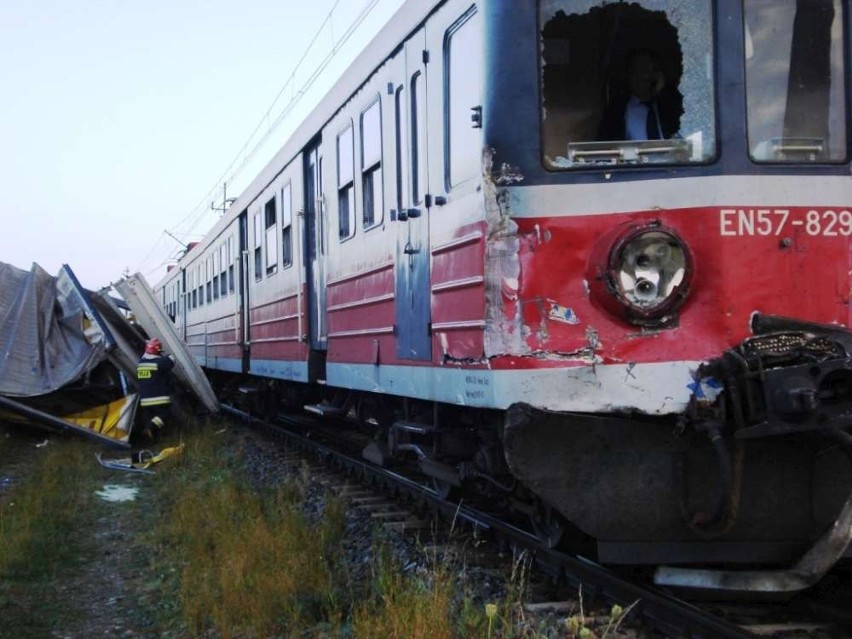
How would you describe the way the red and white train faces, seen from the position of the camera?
facing the viewer and to the right of the viewer

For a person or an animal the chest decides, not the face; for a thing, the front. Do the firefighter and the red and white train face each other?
no

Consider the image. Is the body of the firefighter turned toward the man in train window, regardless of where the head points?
no

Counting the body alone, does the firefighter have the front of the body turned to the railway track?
no
